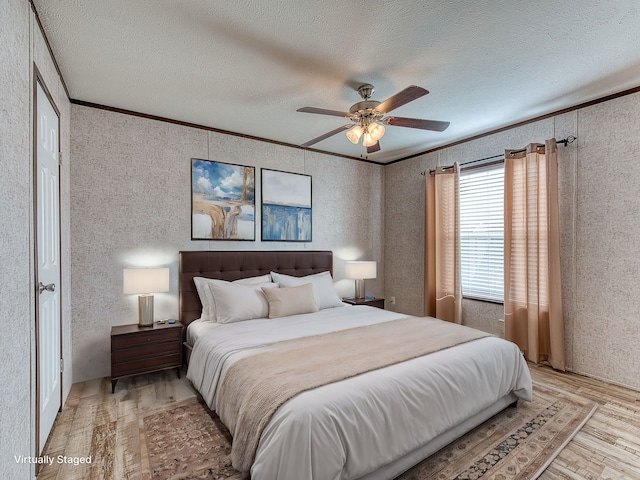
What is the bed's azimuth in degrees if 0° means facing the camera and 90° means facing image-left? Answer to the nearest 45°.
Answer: approximately 315°

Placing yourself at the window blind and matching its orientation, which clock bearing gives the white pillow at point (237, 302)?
The white pillow is roughly at 12 o'clock from the window blind.

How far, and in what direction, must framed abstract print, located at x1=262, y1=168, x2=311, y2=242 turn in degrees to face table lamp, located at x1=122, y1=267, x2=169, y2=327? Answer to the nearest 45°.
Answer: approximately 90° to its right

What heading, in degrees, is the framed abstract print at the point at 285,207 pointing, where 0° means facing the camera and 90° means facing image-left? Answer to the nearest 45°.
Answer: approximately 315°

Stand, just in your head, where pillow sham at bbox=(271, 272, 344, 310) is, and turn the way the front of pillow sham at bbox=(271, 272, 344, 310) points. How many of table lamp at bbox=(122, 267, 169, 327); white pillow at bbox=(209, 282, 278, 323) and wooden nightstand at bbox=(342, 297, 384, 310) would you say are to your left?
1

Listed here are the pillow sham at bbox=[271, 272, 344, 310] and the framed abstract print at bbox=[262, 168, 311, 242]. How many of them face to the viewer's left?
0

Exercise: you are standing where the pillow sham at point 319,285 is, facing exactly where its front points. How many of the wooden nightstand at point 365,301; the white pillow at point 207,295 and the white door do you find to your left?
1

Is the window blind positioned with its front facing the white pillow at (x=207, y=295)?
yes

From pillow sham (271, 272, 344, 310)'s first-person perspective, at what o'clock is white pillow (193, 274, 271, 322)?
The white pillow is roughly at 4 o'clock from the pillow sham.

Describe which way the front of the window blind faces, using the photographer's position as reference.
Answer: facing the viewer and to the left of the viewer

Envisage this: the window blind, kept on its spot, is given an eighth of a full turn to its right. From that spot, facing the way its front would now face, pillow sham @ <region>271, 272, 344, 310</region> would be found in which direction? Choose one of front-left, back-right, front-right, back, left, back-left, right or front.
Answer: front-left

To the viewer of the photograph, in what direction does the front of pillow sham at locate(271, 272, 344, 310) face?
facing the viewer and to the right of the viewer
